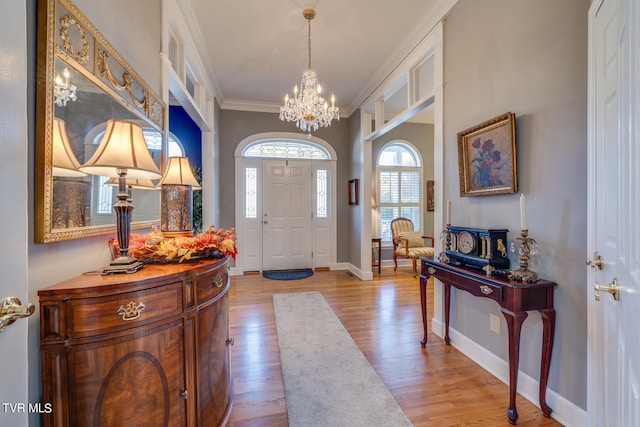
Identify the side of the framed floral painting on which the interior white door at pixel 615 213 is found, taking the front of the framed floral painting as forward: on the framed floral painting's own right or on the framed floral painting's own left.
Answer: on the framed floral painting's own left

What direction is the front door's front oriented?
toward the camera

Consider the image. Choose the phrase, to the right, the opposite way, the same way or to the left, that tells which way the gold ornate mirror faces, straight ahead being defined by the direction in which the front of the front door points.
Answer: to the left

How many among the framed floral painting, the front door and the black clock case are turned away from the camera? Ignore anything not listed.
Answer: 0

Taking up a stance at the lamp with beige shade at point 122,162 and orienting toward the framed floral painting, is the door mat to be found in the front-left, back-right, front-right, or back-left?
front-left

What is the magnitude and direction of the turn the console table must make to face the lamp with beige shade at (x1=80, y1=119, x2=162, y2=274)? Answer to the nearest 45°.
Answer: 0° — it already faces it

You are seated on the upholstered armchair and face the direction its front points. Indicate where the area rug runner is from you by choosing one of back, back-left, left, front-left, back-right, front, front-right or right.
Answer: front-right

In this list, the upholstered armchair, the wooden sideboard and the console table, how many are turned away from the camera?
0

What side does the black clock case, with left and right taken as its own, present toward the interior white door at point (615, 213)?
left

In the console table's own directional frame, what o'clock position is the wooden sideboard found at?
The wooden sideboard is roughly at 12 o'clock from the console table.

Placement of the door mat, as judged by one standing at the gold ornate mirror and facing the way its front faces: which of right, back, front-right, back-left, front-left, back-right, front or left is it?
left

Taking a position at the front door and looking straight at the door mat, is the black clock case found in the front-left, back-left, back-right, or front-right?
front-left

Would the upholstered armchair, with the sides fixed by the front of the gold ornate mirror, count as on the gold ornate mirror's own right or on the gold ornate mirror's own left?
on the gold ornate mirror's own left

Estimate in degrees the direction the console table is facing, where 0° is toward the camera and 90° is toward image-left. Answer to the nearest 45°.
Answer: approximately 45°

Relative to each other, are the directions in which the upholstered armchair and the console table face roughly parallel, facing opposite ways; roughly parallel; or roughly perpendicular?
roughly perpendicular

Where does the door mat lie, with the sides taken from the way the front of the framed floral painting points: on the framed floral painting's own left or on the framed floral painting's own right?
on the framed floral painting's own right

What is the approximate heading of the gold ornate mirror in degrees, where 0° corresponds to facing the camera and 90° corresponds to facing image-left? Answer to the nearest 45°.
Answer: approximately 315°
